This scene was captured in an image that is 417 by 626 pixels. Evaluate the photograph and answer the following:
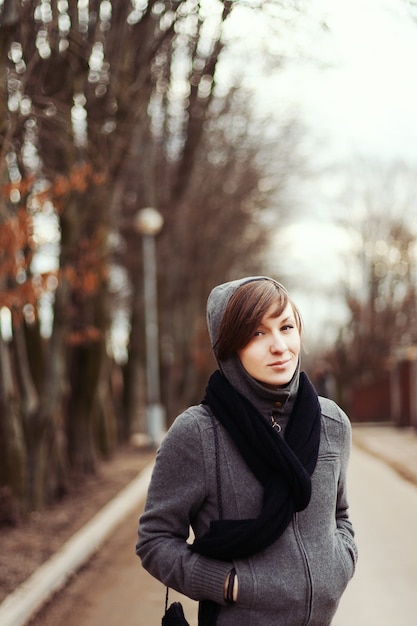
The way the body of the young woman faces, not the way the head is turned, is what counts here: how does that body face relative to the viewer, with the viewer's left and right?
facing the viewer and to the right of the viewer

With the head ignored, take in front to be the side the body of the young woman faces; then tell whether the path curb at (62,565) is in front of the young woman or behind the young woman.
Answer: behind

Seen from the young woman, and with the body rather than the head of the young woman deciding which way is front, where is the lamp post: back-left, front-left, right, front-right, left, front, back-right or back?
back-left
